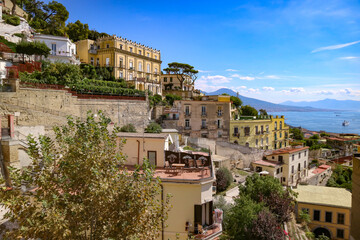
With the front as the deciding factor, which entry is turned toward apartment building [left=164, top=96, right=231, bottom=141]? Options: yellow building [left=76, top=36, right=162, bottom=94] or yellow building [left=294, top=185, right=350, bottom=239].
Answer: yellow building [left=76, top=36, right=162, bottom=94]

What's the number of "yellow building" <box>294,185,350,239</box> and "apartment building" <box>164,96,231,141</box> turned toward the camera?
2

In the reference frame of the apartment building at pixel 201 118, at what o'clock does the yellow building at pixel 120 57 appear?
The yellow building is roughly at 4 o'clock from the apartment building.

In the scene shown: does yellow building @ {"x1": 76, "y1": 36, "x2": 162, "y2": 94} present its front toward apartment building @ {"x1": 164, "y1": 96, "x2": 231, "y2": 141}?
yes

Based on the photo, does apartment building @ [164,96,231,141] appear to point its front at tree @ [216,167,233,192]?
yes

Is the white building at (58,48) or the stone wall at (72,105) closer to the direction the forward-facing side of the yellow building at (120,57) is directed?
the stone wall

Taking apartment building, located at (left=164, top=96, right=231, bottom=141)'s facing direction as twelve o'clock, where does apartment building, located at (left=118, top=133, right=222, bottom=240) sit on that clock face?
apartment building, located at (left=118, top=133, right=222, bottom=240) is roughly at 12 o'clock from apartment building, located at (left=164, top=96, right=231, bottom=141).

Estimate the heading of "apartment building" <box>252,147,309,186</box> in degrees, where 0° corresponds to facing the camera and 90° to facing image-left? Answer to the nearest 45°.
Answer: approximately 315°

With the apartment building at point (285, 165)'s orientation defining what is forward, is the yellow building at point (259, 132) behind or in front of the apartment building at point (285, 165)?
behind

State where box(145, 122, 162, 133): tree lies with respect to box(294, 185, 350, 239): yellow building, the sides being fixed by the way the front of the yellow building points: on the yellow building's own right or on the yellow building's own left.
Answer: on the yellow building's own right

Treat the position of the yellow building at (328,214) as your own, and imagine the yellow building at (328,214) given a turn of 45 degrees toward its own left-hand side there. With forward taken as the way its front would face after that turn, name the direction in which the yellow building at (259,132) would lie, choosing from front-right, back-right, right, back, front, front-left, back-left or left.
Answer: back

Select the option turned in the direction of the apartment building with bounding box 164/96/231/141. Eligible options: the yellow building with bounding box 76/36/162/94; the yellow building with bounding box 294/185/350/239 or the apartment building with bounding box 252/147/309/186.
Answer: the yellow building with bounding box 76/36/162/94

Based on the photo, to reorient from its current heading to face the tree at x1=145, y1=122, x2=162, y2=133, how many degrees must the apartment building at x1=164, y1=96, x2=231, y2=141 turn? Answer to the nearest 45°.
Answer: approximately 45° to its right

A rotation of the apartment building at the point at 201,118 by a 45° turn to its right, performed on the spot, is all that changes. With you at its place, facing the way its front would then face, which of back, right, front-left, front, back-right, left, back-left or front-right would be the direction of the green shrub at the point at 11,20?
front-right

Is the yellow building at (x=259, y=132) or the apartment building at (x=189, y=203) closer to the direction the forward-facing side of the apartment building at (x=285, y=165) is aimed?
the apartment building
